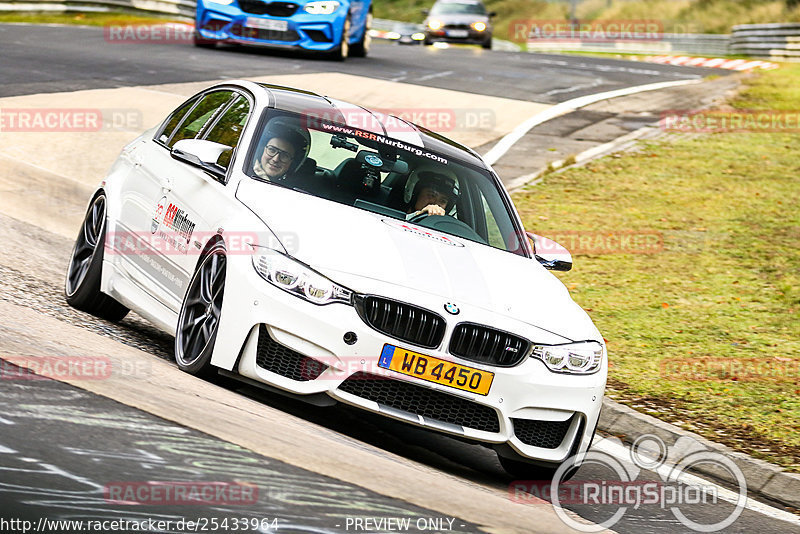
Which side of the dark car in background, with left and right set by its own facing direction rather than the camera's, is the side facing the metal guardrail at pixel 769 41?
left

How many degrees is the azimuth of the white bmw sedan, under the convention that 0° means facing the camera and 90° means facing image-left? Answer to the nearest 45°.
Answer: approximately 315°

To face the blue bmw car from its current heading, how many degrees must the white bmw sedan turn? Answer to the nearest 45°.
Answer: approximately 135° to its left

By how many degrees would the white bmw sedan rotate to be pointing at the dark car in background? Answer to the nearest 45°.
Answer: approximately 135° to its left

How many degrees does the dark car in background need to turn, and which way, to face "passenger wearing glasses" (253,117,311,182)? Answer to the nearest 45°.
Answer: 0° — it already faces them

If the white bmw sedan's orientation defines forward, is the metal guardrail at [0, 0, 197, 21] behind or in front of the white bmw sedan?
behind

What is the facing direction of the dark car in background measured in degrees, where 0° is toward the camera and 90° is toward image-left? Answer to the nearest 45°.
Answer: approximately 0°
